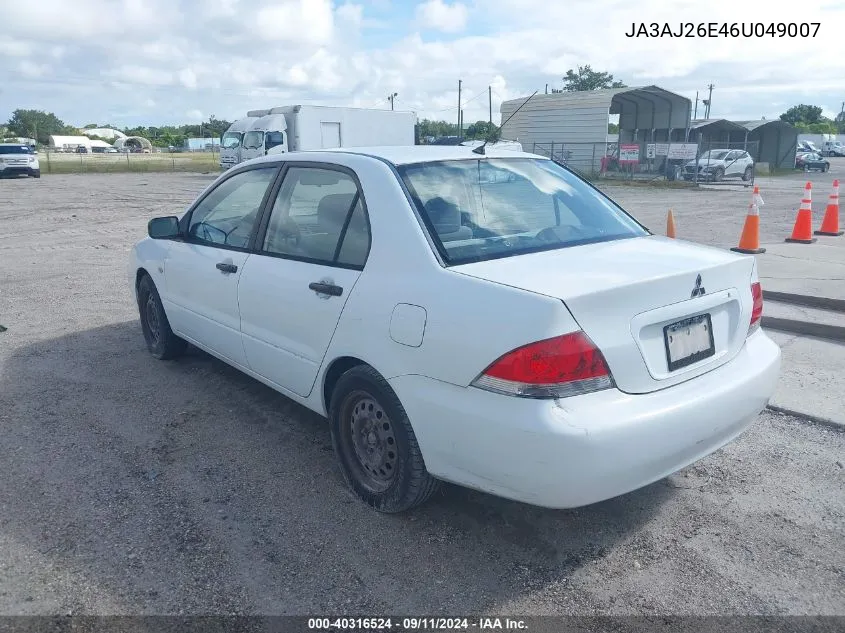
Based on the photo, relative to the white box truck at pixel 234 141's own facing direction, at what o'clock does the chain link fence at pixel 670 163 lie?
The chain link fence is roughly at 8 o'clock from the white box truck.

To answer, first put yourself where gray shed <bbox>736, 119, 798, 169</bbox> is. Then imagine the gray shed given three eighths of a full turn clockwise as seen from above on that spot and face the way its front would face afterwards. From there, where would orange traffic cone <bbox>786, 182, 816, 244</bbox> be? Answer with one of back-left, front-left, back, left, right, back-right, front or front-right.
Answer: left

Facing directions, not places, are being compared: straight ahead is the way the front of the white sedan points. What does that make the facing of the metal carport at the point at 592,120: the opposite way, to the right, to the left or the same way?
the opposite way

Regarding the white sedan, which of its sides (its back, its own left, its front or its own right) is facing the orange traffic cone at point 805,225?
right

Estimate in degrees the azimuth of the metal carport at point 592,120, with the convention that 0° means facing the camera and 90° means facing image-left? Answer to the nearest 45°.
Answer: approximately 315°

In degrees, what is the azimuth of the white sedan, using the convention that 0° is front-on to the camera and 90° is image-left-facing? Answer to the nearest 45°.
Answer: approximately 135°

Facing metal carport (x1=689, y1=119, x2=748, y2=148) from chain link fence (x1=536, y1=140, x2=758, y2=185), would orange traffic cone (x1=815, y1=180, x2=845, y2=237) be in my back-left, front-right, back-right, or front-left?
back-right

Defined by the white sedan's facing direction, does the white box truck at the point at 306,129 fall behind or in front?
in front

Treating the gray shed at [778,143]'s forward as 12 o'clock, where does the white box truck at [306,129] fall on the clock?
The white box truck is roughly at 3 o'clock from the gray shed.

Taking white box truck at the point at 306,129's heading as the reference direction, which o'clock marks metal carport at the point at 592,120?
The metal carport is roughly at 7 o'clock from the white box truck.

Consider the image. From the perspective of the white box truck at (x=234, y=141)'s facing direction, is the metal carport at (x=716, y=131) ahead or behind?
behind

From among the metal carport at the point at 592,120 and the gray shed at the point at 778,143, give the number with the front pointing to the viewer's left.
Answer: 0

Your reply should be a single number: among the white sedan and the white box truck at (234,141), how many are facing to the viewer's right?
0

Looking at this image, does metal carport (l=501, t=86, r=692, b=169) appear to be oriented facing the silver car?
yes

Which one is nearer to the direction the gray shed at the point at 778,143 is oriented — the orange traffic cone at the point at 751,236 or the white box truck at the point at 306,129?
the orange traffic cone

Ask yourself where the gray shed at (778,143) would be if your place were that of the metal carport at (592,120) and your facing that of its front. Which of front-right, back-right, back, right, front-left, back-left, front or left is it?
left
